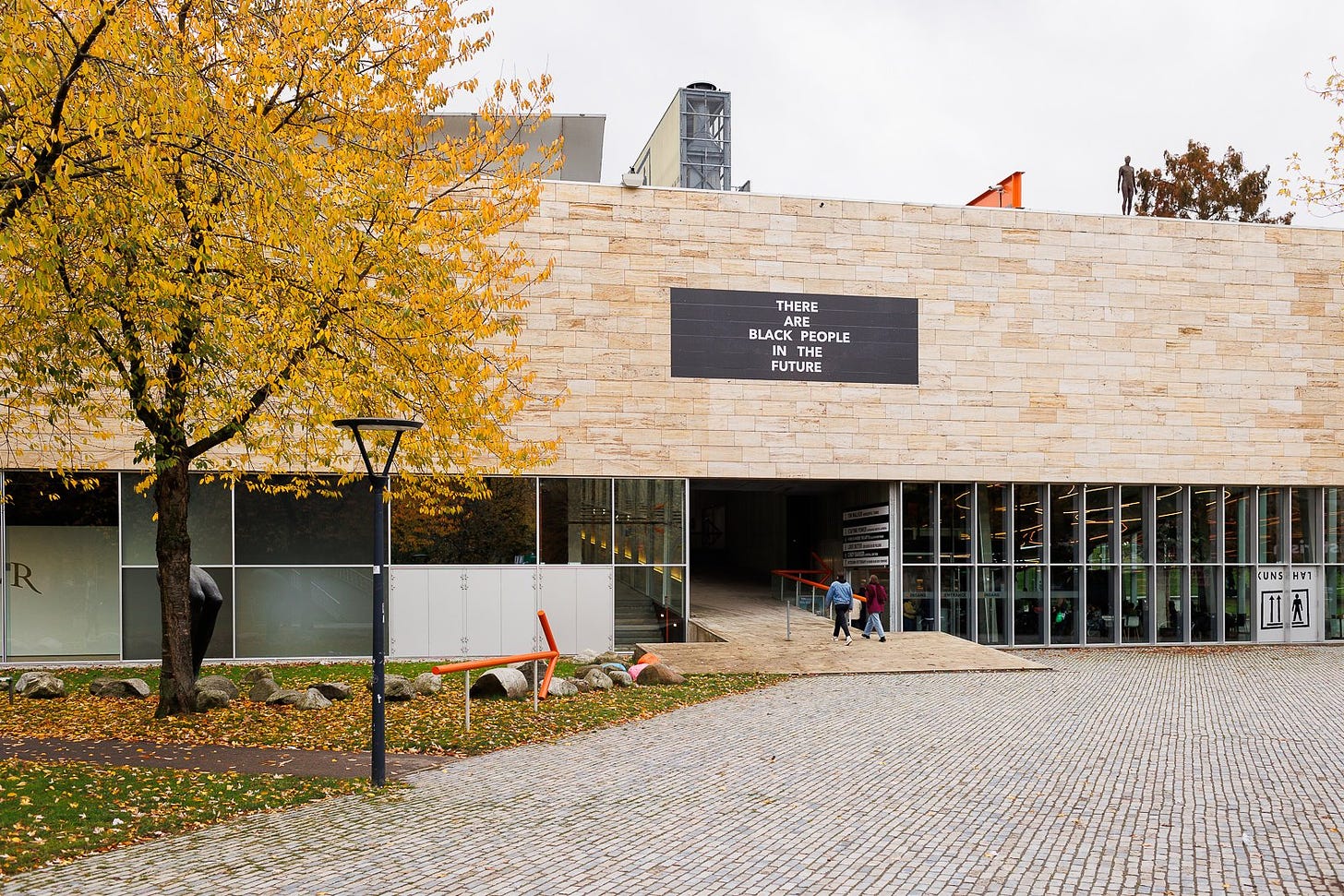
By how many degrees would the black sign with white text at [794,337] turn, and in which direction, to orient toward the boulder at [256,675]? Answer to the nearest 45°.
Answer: approximately 45° to its right

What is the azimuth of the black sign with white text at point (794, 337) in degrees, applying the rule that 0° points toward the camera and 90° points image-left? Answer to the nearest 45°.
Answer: approximately 0°

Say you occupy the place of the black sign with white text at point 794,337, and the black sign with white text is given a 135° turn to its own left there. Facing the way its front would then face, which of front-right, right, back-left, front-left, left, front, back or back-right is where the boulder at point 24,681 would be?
back

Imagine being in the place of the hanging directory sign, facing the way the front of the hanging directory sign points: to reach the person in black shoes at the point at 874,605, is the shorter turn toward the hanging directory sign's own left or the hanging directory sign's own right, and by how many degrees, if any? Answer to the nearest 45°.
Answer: approximately 45° to the hanging directory sign's own left

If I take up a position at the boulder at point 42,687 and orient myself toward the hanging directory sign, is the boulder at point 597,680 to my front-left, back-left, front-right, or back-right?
front-right

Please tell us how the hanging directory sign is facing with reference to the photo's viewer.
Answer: facing the viewer and to the left of the viewer

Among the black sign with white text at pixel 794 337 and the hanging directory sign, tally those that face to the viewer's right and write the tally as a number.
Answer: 0

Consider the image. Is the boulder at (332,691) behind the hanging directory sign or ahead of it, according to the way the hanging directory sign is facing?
ahead

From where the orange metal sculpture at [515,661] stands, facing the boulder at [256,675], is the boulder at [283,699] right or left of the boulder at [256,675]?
left

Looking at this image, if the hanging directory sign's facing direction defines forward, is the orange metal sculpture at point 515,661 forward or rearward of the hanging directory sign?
forward
